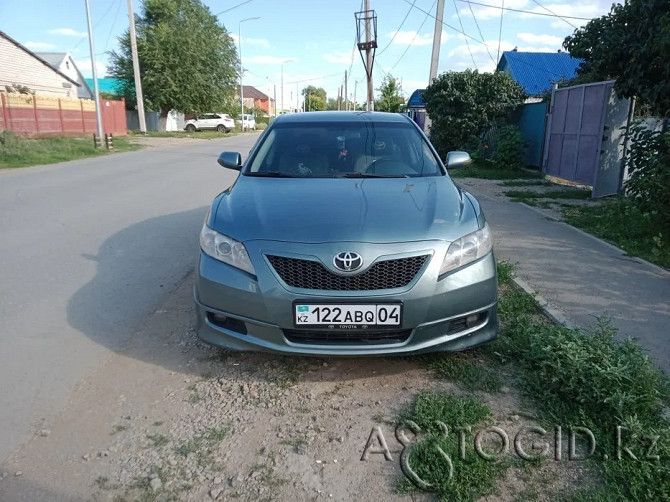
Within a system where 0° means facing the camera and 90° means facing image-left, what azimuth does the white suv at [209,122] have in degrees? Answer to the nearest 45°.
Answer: approximately 90°

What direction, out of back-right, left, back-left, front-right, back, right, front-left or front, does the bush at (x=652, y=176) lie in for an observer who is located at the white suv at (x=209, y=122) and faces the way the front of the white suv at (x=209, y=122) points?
left

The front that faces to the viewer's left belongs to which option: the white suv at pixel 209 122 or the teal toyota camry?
the white suv

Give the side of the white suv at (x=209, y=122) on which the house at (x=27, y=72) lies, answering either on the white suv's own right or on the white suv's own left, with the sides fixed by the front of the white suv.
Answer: on the white suv's own left

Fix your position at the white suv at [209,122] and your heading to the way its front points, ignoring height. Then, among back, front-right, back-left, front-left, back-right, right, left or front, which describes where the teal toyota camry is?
left

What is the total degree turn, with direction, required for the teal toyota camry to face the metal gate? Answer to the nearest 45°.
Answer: approximately 135° to its left

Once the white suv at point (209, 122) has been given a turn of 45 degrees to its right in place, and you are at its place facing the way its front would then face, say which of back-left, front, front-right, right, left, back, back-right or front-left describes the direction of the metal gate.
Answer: back-left

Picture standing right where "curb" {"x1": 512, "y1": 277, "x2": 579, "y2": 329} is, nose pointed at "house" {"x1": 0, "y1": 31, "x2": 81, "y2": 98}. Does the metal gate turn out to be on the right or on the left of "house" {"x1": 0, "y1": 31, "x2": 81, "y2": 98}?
right

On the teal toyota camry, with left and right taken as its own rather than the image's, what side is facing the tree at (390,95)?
back

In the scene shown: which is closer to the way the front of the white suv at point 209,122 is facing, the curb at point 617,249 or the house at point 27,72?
the house

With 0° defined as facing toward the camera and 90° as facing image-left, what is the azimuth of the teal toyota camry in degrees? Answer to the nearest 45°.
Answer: approximately 0°

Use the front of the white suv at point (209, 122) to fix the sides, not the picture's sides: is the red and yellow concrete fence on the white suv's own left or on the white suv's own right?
on the white suv's own left

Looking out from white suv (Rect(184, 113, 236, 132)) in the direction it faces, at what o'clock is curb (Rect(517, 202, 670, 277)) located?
The curb is roughly at 9 o'clock from the white suv.

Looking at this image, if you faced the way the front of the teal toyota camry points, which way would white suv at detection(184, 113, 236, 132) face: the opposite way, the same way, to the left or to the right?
to the right

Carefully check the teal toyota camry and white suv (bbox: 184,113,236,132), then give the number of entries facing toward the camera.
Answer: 1

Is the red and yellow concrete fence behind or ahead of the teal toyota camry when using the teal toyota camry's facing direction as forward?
behind

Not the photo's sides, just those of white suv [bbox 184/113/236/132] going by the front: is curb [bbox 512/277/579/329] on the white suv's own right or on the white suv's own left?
on the white suv's own left

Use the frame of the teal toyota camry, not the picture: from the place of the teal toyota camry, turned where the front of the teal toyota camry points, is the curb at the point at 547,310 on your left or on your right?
on your left
